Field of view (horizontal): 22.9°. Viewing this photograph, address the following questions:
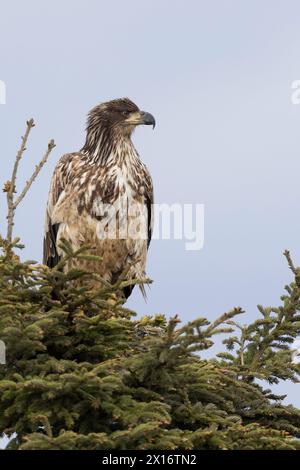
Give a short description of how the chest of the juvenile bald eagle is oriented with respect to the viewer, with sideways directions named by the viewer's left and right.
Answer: facing the viewer and to the right of the viewer

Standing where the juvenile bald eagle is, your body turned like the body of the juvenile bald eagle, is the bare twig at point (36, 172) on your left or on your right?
on your right

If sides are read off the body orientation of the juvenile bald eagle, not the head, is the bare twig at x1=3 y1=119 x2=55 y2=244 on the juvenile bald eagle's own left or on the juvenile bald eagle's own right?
on the juvenile bald eagle's own right
